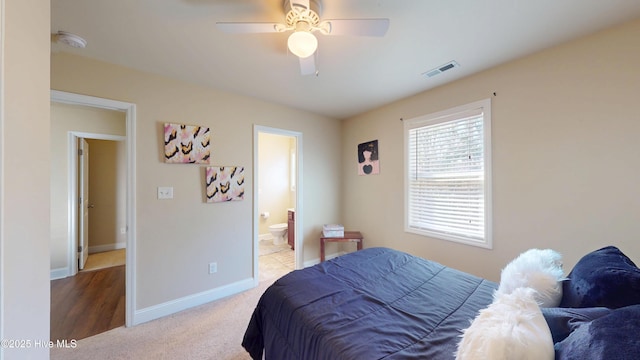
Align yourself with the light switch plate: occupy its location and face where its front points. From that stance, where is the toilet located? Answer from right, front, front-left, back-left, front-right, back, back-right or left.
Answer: back-left

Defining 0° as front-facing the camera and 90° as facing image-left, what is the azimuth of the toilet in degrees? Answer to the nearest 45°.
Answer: approximately 45°

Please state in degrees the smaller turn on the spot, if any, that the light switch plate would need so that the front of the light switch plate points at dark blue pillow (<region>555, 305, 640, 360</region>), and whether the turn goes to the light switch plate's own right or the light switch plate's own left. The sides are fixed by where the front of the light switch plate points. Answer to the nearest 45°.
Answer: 0° — it already faces it

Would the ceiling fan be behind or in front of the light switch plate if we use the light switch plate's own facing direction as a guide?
in front

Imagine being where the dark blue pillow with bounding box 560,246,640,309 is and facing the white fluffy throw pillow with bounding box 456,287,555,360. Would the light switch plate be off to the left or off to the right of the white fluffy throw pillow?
right

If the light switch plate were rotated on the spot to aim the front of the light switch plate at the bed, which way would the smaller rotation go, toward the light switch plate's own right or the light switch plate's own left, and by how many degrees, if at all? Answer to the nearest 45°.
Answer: approximately 45° to the light switch plate's own left

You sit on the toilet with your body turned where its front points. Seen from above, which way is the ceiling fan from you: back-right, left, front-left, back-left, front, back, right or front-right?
front-left

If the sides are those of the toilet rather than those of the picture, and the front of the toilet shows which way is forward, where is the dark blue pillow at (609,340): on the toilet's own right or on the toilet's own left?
on the toilet's own left

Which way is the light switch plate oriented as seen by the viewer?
toward the camera

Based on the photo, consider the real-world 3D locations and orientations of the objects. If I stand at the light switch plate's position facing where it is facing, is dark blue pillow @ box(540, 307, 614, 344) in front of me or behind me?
in front

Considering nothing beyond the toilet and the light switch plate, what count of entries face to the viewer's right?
0

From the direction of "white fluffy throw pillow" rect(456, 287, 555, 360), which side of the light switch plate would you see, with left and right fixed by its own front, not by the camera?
front

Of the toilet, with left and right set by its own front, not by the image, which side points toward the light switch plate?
front

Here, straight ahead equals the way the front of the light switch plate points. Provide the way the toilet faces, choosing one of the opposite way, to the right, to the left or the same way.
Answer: to the right
